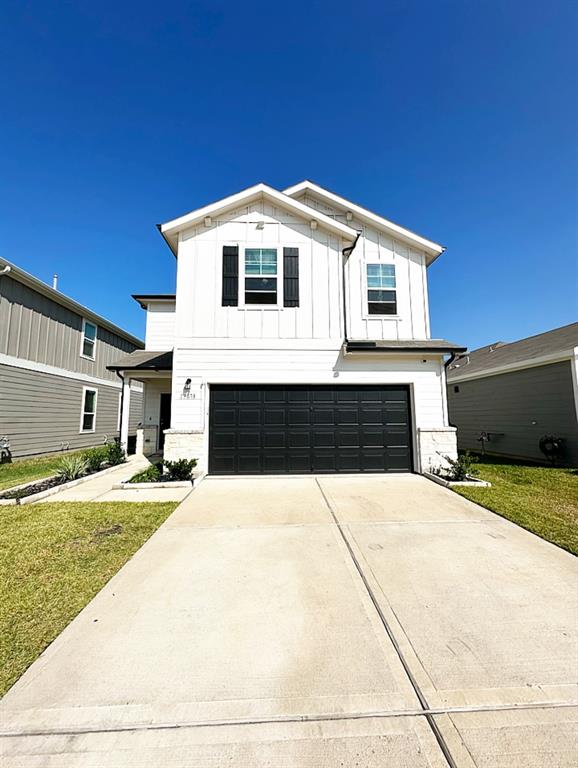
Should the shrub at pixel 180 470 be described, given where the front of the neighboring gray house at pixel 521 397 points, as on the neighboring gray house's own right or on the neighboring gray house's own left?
on the neighboring gray house's own right

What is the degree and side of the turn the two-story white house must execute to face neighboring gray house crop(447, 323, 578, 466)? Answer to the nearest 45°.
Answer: approximately 90° to its left

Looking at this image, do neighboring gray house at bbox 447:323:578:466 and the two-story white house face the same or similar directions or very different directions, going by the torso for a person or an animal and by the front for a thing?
same or similar directions

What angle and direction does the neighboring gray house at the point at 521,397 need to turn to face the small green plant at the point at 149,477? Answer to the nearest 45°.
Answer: approximately 90° to its right

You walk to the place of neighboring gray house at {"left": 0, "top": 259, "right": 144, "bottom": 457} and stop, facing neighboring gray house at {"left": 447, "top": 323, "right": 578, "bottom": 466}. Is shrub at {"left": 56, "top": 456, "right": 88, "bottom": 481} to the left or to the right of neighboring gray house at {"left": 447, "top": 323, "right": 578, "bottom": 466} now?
right

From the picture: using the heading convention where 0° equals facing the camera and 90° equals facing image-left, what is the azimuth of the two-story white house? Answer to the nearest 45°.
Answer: approximately 0°

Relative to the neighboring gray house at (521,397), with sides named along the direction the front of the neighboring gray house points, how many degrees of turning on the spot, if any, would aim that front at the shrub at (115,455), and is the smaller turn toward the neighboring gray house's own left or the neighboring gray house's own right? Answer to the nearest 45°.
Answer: approximately 90° to the neighboring gray house's own right

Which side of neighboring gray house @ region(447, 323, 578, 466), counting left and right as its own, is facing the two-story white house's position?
right

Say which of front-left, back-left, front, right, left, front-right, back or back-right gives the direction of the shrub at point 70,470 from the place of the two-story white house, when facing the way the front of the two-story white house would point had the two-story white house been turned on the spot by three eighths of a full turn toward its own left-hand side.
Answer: back-left

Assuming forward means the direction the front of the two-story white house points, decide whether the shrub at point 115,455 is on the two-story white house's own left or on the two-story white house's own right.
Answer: on the two-story white house's own right

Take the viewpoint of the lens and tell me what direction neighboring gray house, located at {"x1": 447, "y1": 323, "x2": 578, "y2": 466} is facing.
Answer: facing the viewer and to the right of the viewer

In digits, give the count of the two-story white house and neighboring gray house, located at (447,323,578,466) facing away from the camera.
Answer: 0

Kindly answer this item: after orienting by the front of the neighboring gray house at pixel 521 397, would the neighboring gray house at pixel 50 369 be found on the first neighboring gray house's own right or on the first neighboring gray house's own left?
on the first neighboring gray house's own right

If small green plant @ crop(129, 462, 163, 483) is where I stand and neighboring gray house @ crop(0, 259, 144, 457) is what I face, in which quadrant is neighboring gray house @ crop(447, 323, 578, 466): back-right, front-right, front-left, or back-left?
back-right
